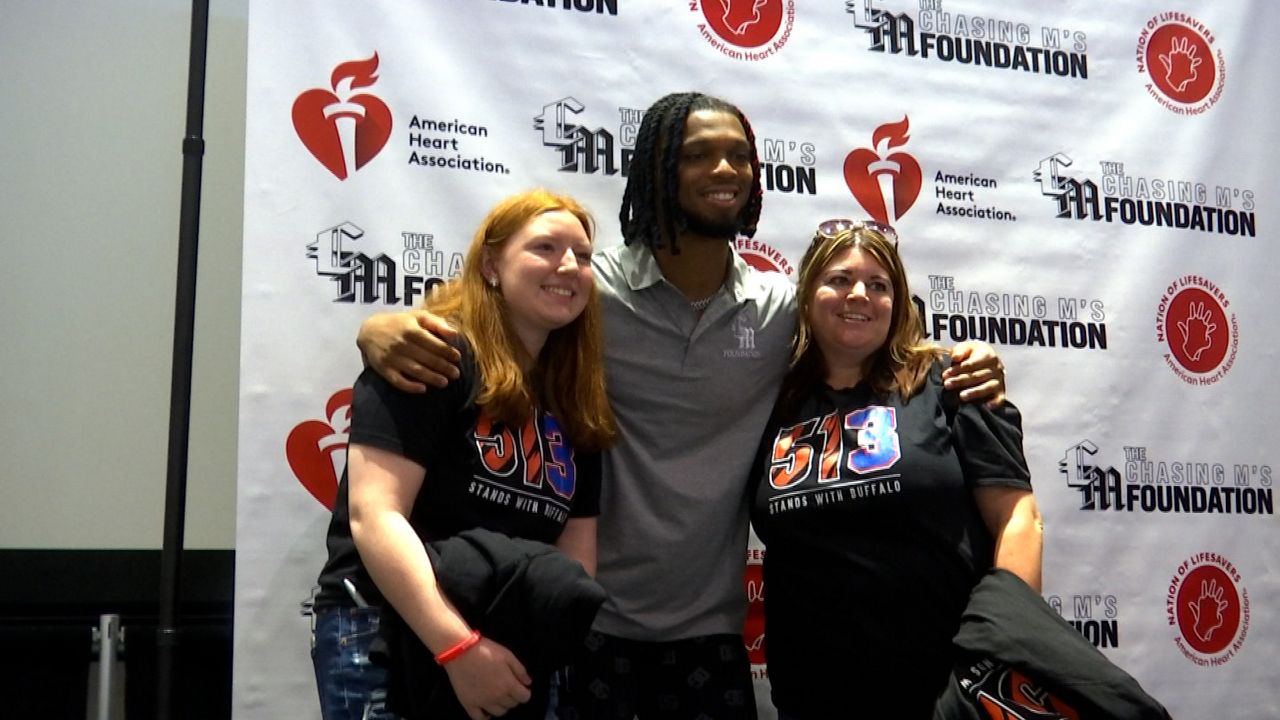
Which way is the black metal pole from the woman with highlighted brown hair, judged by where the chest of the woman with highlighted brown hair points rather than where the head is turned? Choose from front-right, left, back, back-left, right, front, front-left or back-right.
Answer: front-right

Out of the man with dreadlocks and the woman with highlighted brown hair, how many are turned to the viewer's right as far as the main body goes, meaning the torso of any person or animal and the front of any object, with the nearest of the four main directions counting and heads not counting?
0

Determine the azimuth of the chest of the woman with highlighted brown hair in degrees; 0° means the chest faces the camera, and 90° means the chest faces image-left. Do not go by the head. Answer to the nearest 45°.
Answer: approximately 45°

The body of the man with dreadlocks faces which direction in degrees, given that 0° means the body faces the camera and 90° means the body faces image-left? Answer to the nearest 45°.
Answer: approximately 0°
